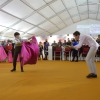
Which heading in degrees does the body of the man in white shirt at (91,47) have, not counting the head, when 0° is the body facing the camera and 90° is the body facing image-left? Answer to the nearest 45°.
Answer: approximately 90°
